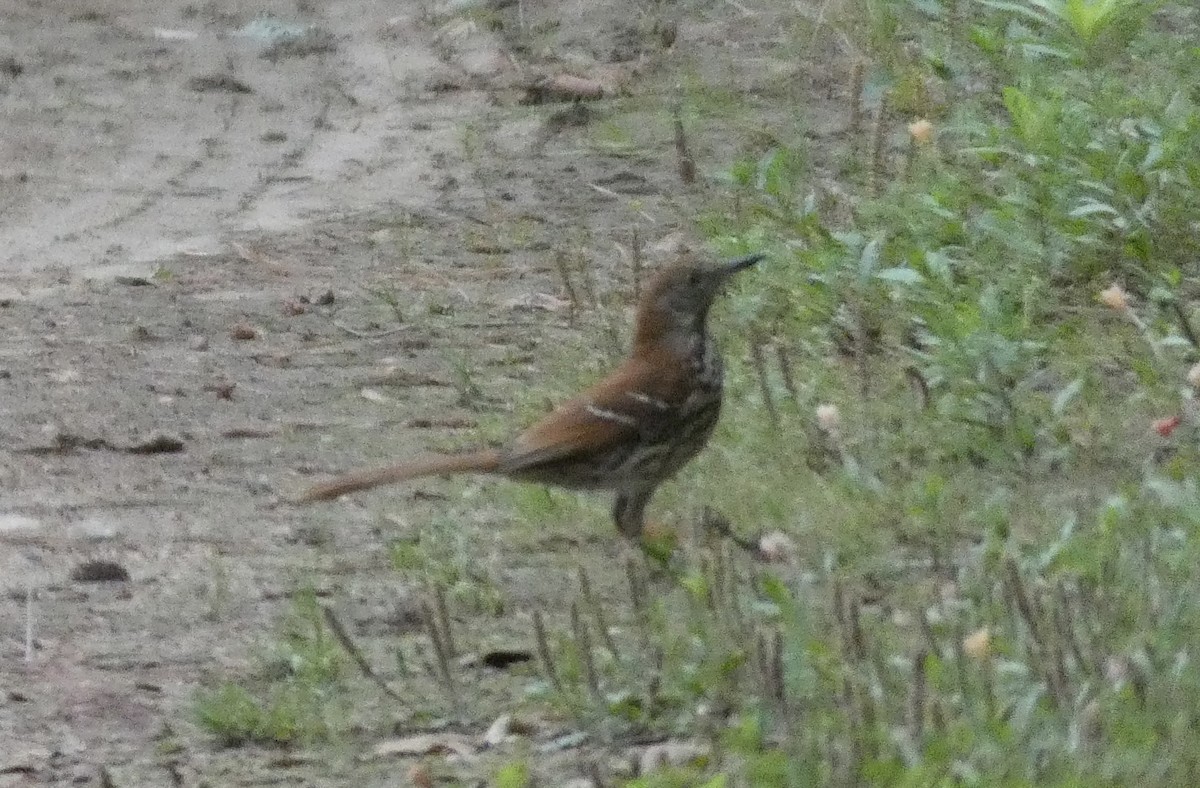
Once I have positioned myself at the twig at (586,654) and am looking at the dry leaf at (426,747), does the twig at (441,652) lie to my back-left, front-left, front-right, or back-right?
front-right

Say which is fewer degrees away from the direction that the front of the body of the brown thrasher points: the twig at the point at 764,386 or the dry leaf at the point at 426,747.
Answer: the twig

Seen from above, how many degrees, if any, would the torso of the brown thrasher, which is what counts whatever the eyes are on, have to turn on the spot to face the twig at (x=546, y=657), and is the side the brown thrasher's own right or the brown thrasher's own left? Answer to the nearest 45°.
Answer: approximately 90° to the brown thrasher's own right

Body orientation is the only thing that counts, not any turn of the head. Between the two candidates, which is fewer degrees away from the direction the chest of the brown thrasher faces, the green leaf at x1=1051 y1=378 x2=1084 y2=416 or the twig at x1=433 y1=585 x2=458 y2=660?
the green leaf

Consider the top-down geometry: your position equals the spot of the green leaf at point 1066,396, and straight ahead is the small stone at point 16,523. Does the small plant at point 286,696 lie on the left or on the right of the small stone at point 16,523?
left

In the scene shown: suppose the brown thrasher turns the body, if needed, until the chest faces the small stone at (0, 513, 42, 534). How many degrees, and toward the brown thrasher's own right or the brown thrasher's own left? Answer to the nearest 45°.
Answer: approximately 180°

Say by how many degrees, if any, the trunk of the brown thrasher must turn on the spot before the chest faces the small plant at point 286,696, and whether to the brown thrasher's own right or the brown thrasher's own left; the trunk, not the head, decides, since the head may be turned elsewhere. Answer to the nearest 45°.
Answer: approximately 135° to the brown thrasher's own right

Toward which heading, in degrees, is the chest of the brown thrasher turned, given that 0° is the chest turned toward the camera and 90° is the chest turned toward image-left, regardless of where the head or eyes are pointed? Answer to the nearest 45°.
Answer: approximately 270°

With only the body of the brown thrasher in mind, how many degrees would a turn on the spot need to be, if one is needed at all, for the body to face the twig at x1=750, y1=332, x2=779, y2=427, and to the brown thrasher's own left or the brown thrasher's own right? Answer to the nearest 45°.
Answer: approximately 45° to the brown thrasher's own left

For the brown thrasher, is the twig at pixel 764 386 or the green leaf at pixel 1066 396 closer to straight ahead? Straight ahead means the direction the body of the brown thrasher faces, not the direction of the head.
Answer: the green leaf

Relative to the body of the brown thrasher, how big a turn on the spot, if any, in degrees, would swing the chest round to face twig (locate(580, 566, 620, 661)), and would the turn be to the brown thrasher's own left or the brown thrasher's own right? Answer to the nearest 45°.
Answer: approximately 90° to the brown thrasher's own right

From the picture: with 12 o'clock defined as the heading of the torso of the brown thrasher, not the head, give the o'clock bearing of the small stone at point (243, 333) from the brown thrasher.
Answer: The small stone is roughly at 8 o'clock from the brown thrasher.

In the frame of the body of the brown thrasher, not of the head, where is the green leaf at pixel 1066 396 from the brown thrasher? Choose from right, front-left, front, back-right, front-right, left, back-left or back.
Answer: front

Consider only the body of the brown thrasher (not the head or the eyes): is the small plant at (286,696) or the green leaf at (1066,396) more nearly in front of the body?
the green leaf

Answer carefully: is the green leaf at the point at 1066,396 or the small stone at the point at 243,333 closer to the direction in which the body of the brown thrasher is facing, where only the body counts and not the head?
the green leaf
